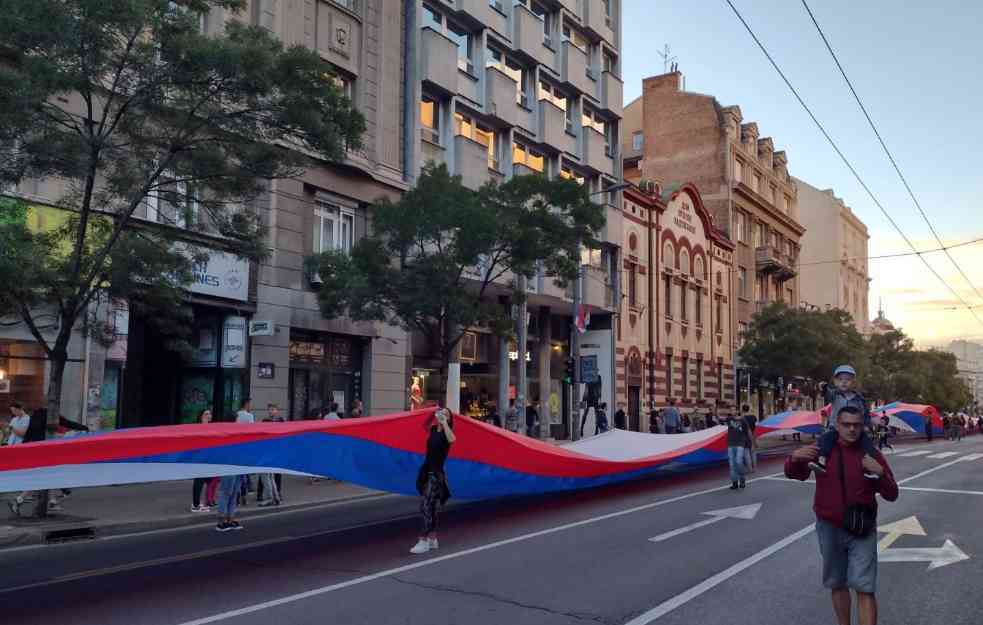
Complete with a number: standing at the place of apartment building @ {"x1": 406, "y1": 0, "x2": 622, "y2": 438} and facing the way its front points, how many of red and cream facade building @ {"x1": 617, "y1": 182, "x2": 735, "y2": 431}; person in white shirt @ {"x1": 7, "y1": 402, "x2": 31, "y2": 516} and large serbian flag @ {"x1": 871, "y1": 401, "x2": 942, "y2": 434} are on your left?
2

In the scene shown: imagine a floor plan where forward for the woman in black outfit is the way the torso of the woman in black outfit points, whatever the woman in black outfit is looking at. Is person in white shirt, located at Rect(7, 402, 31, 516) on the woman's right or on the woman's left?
on the woman's right

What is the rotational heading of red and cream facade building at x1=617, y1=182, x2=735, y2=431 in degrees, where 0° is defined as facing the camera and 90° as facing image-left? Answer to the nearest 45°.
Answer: approximately 315°

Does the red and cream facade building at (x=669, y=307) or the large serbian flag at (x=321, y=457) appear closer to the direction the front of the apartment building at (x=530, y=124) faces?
the large serbian flag

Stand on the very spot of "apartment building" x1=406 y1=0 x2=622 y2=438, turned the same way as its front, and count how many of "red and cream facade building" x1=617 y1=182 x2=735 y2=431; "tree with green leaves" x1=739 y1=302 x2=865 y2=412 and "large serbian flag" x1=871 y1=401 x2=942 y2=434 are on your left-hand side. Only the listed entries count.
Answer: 3

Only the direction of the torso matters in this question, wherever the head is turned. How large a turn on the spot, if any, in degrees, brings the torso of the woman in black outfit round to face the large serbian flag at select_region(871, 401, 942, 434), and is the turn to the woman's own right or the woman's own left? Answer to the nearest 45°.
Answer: approximately 180°

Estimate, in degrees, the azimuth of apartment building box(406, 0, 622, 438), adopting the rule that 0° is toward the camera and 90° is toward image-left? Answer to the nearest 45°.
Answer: approximately 315°

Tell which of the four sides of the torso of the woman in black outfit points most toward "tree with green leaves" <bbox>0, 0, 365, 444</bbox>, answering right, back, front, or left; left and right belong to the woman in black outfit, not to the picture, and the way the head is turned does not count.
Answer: right
